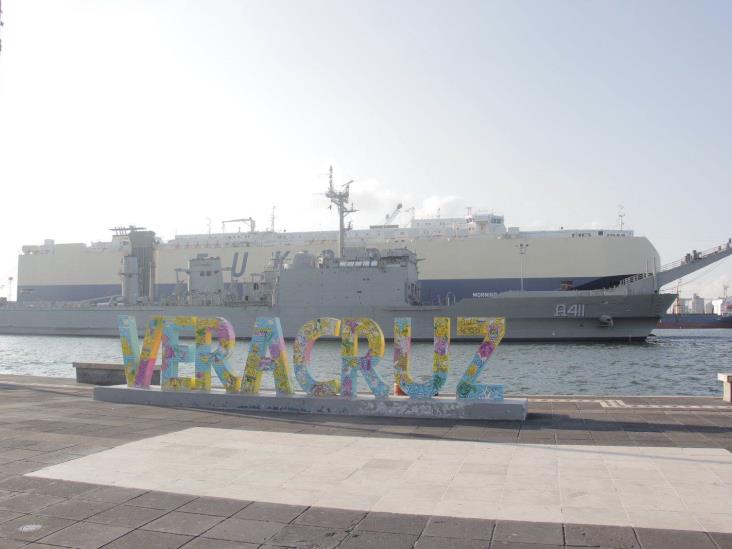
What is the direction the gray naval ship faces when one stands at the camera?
facing to the right of the viewer
